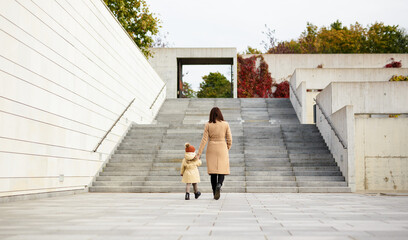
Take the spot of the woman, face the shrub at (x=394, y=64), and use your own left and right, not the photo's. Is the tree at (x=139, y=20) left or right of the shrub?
left

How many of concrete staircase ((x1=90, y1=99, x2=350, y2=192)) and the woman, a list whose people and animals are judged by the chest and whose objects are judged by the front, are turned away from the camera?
1

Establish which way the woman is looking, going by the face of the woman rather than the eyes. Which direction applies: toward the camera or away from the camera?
away from the camera

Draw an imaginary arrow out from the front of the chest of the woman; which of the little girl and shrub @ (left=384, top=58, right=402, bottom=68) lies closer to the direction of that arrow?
the shrub

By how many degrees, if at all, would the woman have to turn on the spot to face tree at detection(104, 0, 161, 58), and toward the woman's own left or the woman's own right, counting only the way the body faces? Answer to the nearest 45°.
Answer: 0° — they already face it

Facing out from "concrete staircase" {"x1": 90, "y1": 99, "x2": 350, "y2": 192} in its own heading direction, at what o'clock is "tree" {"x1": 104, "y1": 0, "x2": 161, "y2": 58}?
The tree is roughly at 5 o'clock from the concrete staircase.

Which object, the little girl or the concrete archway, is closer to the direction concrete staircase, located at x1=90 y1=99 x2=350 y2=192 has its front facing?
the little girl

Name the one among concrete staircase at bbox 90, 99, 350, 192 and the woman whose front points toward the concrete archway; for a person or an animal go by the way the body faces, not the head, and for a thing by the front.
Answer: the woman

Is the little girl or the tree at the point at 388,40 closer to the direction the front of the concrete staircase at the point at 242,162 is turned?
the little girl

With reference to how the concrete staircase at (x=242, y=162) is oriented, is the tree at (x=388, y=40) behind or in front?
behind

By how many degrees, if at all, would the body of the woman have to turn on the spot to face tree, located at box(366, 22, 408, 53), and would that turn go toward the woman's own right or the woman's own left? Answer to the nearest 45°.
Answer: approximately 45° to the woman's own right

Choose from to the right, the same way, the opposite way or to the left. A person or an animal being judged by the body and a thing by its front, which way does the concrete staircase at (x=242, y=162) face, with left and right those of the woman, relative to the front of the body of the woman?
the opposite way

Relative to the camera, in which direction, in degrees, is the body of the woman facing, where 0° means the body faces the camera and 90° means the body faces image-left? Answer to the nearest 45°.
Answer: approximately 180°
